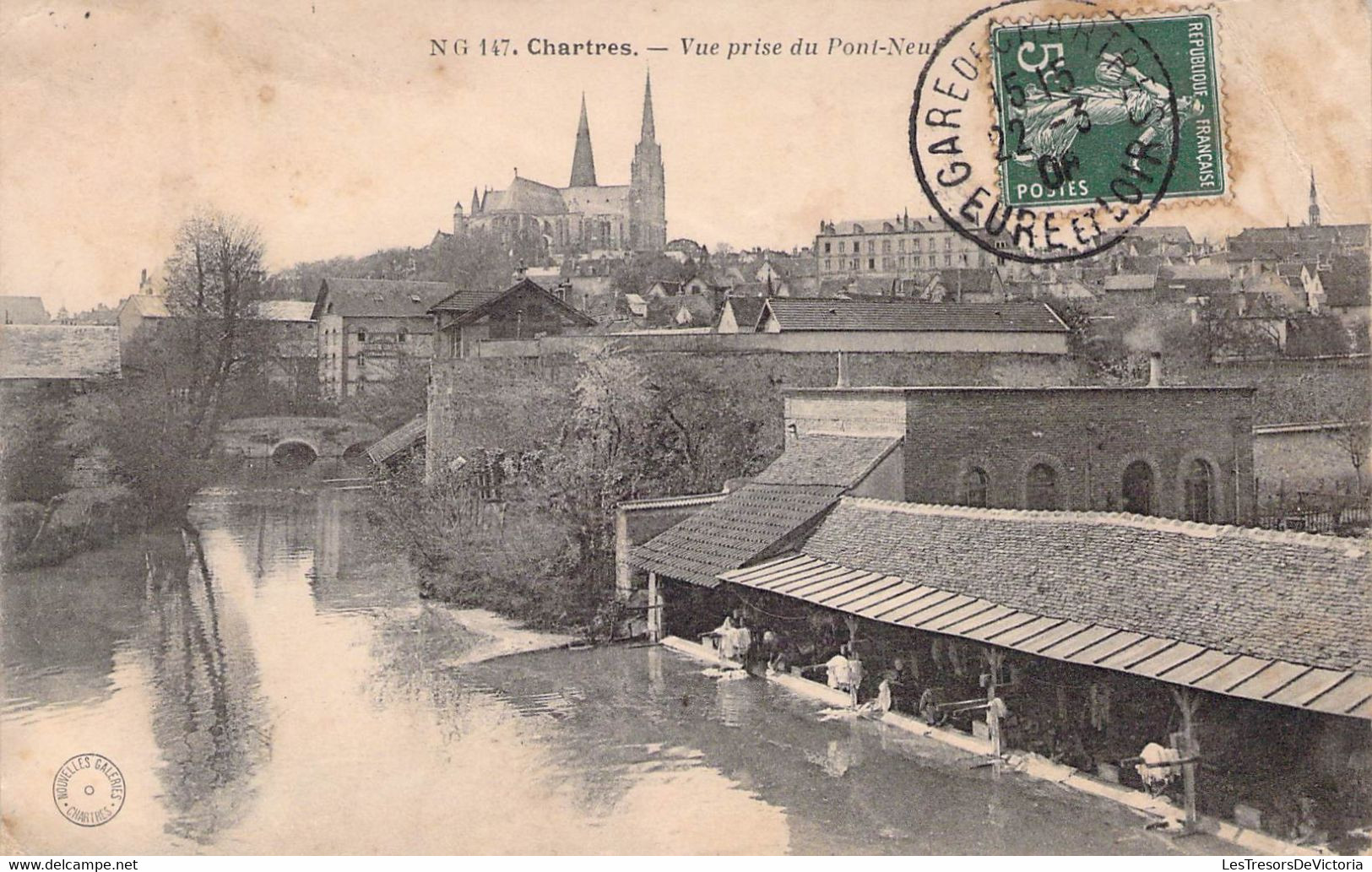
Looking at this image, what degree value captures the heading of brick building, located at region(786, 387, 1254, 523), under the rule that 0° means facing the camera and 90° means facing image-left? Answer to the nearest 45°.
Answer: approximately 0°

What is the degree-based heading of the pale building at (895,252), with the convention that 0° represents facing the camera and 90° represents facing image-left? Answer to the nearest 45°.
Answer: approximately 0°

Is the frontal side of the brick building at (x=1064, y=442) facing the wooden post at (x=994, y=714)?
yes

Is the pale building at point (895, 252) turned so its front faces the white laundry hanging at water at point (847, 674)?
yes
